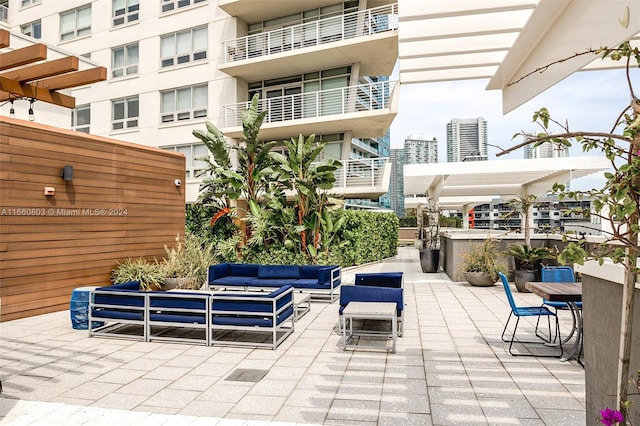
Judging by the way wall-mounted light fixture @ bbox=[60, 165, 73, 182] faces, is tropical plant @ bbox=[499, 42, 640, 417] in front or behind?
in front

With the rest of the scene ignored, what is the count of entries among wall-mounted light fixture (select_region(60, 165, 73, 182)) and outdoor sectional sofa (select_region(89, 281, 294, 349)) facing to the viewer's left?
0

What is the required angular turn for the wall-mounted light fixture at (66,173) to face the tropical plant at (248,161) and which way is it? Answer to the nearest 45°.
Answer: approximately 90° to its left

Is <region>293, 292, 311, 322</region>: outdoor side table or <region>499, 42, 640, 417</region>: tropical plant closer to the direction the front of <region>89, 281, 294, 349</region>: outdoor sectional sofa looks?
the outdoor side table

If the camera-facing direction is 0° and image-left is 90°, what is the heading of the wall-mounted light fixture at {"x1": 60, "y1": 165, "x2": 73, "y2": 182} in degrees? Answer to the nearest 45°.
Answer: approximately 315°

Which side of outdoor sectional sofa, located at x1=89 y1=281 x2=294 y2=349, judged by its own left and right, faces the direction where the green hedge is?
front

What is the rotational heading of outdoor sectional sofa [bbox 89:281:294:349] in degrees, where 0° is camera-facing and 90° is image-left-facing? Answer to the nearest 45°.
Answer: approximately 225°

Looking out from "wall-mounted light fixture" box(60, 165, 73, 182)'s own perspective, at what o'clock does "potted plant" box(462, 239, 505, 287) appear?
The potted plant is roughly at 11 o'clock from the wall-mounted light fixture.

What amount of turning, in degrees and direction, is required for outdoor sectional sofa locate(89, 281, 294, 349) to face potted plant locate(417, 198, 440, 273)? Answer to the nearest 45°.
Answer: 0° — it already faces it

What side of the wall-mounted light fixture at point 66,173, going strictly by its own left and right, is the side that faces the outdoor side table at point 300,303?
front

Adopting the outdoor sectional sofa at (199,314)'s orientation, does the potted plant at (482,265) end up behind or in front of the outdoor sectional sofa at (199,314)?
in front

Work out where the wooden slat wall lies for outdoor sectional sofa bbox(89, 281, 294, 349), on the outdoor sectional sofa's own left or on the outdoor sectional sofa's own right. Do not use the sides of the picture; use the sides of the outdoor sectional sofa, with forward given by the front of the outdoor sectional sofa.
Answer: on the outdoor sectional sofa's own left

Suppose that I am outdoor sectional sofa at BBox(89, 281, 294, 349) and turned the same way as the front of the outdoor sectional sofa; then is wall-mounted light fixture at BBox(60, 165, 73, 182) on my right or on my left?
on my left

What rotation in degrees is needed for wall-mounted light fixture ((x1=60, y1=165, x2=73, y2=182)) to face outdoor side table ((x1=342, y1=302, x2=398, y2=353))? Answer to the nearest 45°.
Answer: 0° — it already faces it

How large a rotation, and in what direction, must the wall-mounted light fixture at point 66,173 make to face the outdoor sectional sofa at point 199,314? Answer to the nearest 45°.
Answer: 0° — it already faces it

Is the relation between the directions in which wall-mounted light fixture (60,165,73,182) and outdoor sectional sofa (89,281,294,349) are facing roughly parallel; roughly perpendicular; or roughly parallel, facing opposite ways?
roughly perpendicular
